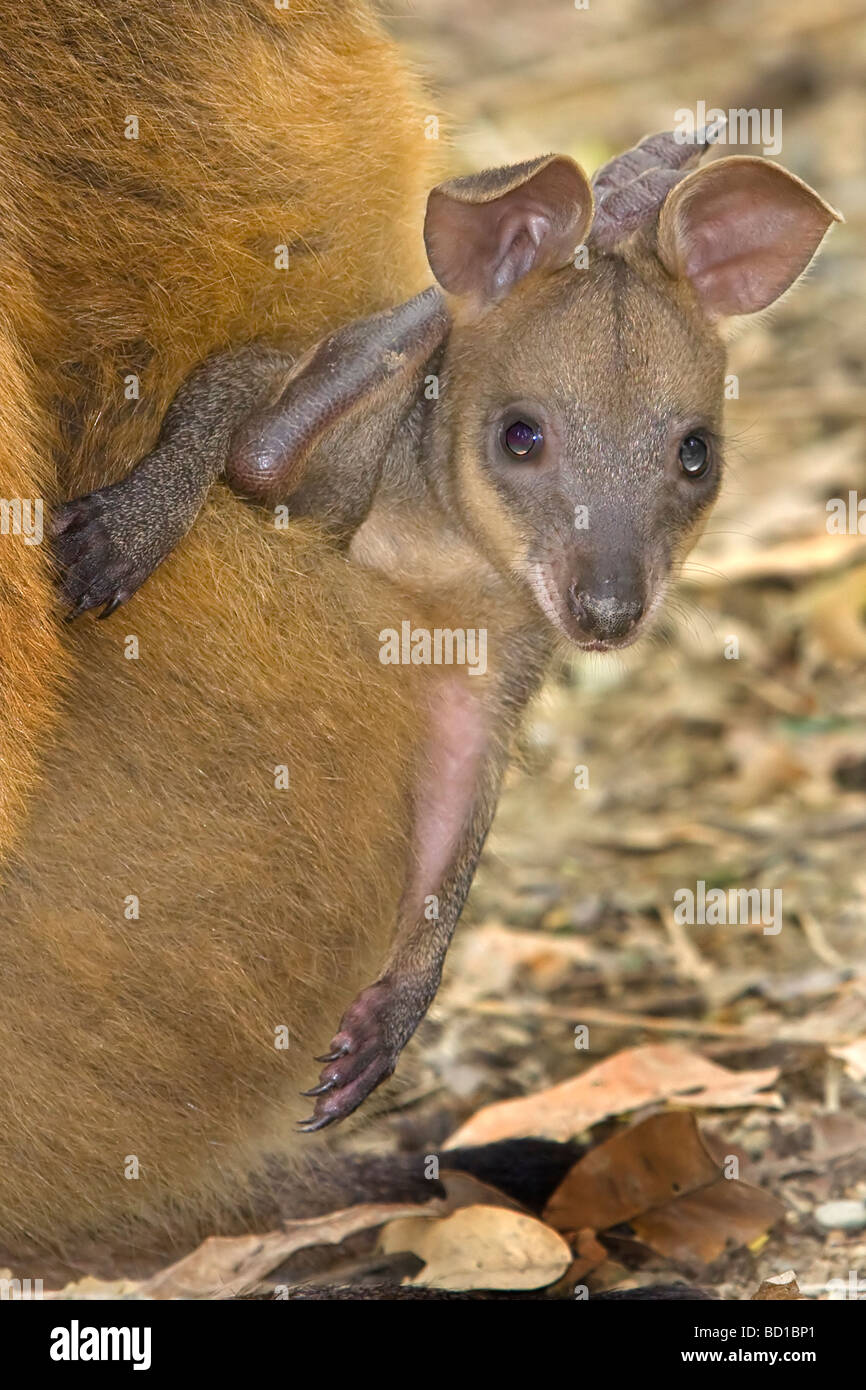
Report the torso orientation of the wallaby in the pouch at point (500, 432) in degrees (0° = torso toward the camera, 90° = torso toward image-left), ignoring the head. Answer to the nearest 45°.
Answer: approximately 0°
